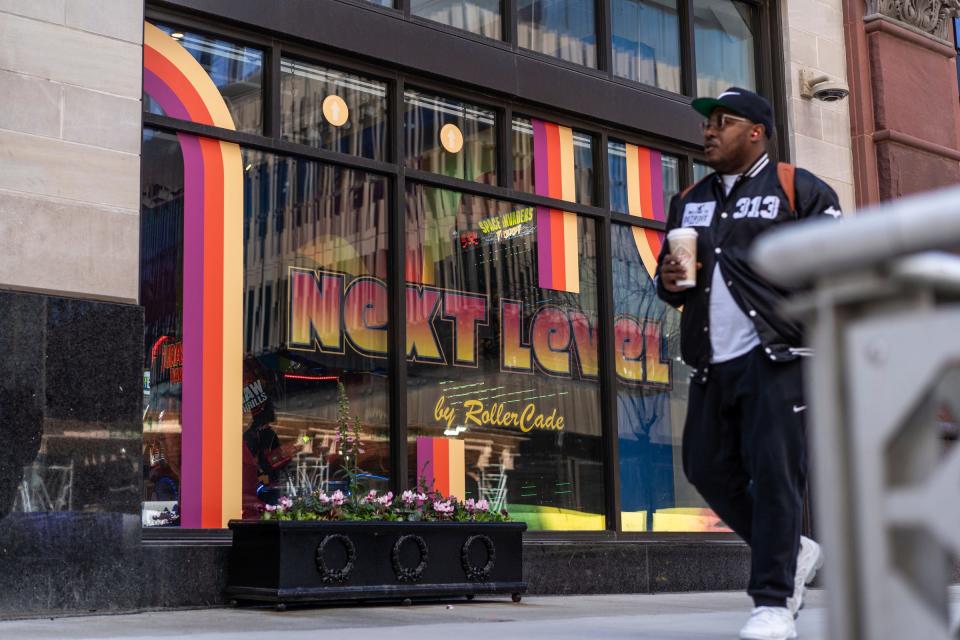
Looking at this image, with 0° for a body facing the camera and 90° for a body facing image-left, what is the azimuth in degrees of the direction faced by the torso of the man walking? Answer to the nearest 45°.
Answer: approximately 45°

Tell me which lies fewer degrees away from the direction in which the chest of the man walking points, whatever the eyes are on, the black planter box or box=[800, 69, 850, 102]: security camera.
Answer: the black planter box

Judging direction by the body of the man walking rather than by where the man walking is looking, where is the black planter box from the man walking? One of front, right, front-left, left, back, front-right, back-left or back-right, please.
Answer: right

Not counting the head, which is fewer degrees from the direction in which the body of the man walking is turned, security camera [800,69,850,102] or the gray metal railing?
the gray metal railing

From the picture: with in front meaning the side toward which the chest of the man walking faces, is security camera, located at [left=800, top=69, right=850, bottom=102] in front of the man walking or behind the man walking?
behind

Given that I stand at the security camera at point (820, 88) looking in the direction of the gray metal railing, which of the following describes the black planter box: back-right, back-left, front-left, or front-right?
front-right

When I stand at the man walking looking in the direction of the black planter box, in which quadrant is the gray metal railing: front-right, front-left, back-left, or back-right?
back-left

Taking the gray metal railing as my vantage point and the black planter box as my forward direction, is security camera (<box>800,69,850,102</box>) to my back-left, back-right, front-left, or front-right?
front-right
